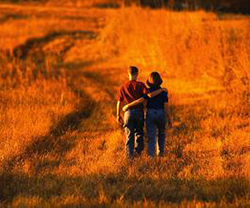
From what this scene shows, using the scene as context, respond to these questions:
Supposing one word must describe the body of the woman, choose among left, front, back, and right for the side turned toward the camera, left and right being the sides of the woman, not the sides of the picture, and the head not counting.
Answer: back

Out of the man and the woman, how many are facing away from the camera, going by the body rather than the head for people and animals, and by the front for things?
2

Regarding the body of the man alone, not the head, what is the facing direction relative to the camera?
away from the camera
